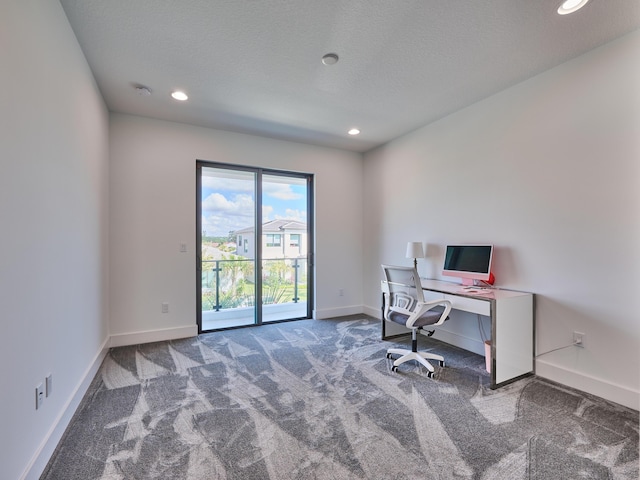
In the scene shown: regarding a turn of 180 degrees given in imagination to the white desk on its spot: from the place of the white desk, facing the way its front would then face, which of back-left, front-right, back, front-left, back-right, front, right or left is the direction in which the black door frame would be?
back-left

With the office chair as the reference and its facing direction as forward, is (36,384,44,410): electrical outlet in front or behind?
behind

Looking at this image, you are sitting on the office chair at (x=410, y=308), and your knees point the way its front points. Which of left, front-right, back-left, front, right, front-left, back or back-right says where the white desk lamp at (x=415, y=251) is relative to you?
front-left

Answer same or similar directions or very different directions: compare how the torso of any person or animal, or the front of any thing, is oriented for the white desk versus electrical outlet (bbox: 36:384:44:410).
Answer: very different directions

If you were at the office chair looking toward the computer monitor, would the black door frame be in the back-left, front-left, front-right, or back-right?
back-left

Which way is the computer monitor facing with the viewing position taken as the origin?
facing the viewer and to the left of the viewer

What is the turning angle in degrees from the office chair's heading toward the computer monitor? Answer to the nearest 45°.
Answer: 0° — it already faces it

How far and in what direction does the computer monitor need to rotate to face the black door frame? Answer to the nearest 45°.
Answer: approximately 45° to its right

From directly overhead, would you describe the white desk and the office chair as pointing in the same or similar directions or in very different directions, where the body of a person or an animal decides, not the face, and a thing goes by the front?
very different directions

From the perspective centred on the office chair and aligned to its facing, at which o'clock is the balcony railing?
The balcony railing is roughly at 8 o'clock from the office chair.

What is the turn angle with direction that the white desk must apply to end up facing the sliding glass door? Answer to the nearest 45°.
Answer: approximately 45° to its right

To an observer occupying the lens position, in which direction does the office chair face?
facing away from the viewer and to the right of the viewer

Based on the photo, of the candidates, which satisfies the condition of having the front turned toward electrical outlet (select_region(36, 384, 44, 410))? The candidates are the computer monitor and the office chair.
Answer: the computer monitor

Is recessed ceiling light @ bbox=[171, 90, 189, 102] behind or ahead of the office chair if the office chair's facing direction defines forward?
behind

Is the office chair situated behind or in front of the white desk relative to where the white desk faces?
in front

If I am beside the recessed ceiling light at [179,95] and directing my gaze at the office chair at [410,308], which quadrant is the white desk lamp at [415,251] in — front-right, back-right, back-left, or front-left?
front-left

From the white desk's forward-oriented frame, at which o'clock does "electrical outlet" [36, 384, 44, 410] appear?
The electrical outlet is roughly at 12 o'clock from the white desk.

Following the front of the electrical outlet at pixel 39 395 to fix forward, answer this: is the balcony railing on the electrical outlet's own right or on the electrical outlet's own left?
on the electrical outlet's own left

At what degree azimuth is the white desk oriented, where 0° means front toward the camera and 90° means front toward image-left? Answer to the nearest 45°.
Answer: approximately 45°

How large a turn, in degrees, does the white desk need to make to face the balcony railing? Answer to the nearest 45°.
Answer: approximately 45° to its right
